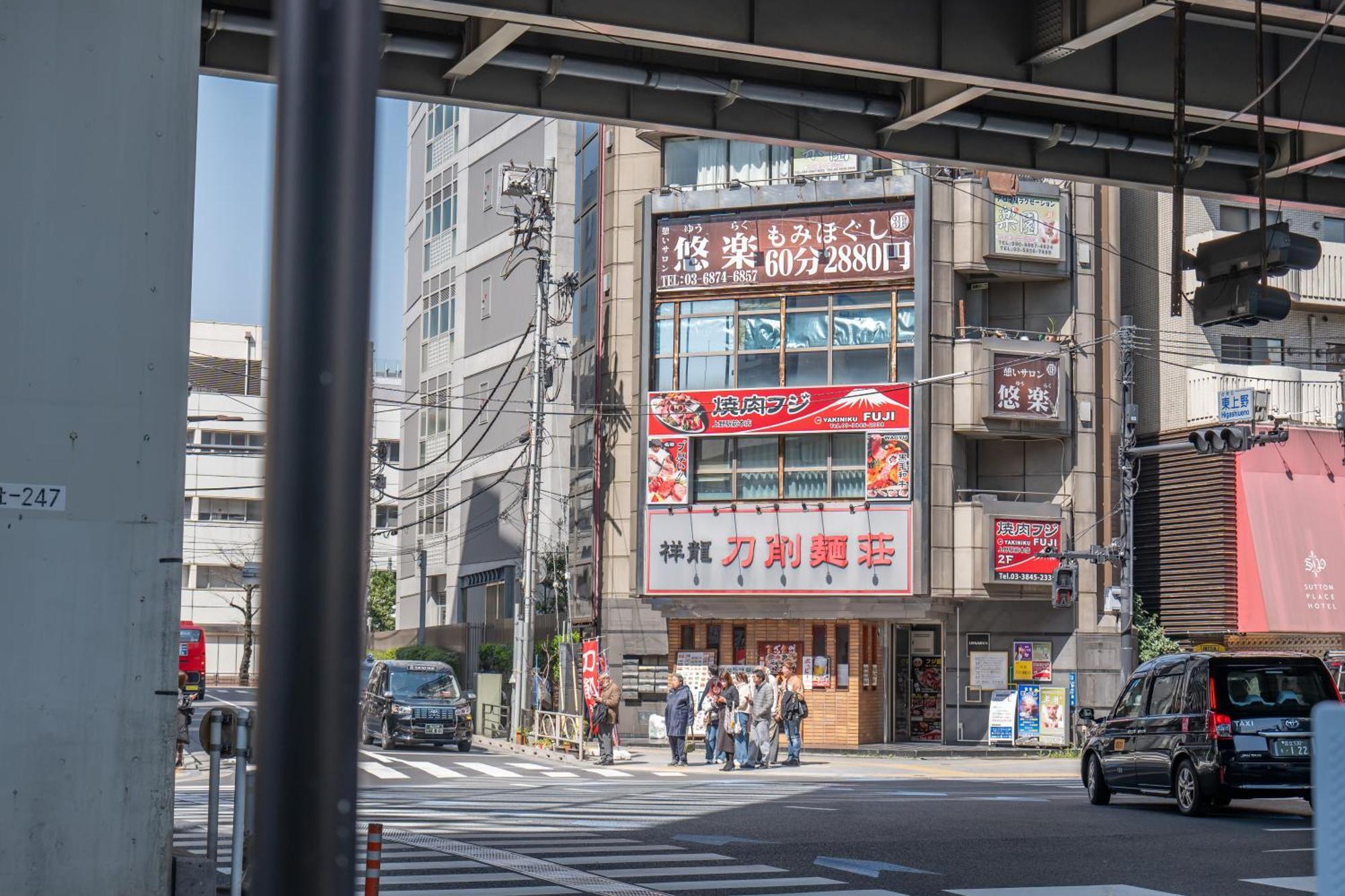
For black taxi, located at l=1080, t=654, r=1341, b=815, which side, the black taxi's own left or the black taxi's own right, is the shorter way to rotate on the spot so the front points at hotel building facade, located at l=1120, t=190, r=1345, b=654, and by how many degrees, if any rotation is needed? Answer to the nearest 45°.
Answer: approximately 45° to the black taxi's own right

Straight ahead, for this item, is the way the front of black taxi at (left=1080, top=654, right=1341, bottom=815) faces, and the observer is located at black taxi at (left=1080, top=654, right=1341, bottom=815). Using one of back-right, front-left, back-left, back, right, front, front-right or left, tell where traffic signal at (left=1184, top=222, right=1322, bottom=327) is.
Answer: back-left

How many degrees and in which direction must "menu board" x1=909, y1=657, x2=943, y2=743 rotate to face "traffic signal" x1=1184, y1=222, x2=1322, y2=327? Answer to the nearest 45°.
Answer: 0° — it already faces it

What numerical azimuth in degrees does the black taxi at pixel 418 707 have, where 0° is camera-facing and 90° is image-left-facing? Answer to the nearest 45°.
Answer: approximately 315°

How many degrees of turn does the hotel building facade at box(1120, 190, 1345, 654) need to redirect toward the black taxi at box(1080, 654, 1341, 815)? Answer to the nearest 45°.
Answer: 0° — it already faces it

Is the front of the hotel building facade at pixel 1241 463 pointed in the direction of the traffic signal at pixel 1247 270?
yes

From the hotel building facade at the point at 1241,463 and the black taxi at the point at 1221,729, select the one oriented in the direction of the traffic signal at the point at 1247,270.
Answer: the hotel building facade

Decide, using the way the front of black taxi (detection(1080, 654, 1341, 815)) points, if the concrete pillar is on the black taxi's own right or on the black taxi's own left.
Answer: on the black taxi's own left

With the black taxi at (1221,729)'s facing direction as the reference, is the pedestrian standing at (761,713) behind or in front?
in front

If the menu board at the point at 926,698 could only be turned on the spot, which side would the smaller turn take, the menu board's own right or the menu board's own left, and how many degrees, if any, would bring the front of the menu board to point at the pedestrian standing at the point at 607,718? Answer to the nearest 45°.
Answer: approximately 45° to the menu board's own right

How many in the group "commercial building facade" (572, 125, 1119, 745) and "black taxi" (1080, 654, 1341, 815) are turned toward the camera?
1
